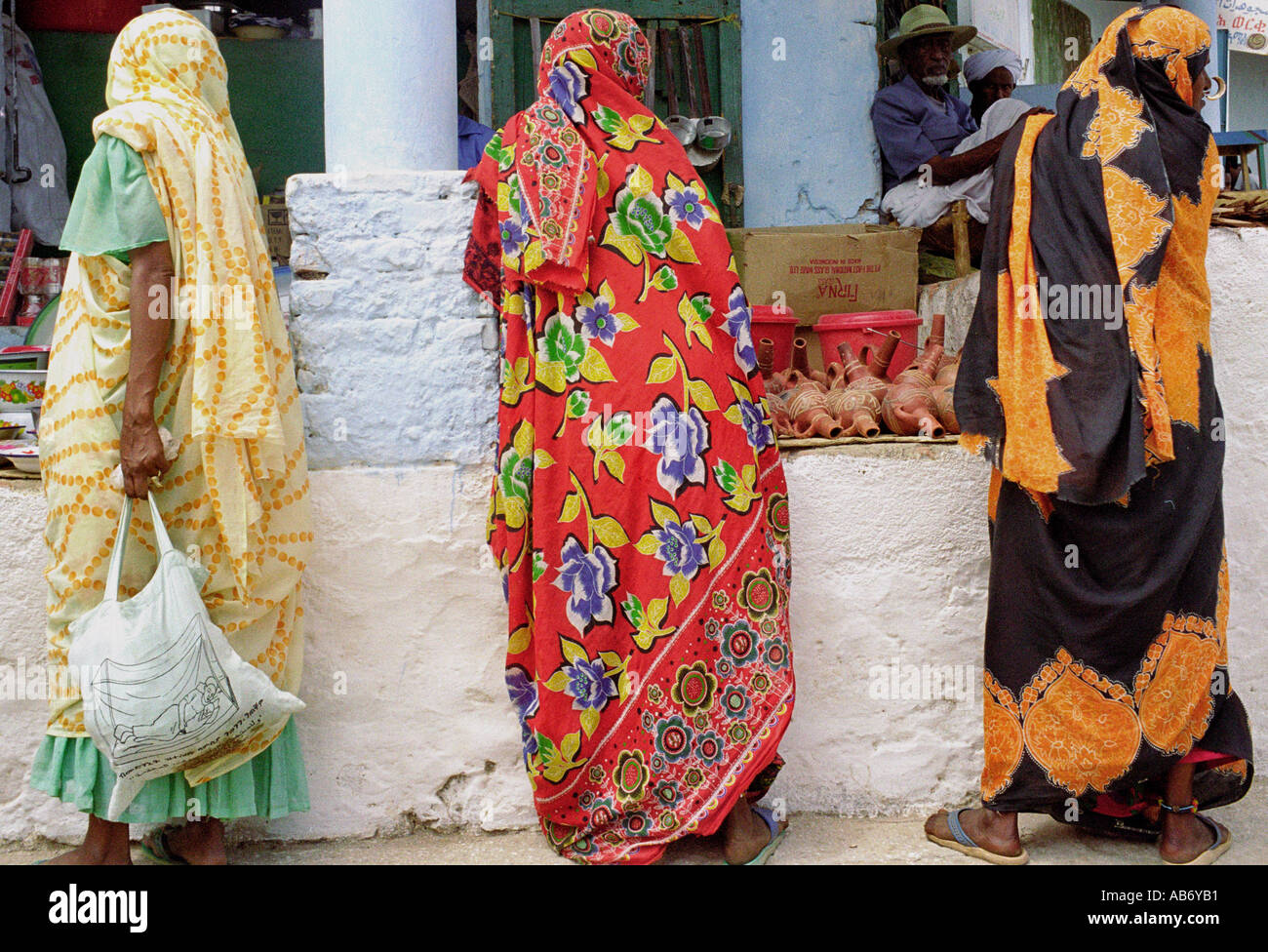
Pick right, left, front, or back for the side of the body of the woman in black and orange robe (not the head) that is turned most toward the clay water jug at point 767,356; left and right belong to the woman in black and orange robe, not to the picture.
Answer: left

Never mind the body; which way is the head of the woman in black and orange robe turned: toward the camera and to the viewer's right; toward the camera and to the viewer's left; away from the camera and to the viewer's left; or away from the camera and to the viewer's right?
away from the camera and to the viewer's right

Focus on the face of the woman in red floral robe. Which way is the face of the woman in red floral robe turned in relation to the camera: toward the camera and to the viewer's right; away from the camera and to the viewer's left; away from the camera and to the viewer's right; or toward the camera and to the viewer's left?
away from the camera and to the viewer's left

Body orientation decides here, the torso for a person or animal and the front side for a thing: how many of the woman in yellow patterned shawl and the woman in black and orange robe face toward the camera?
0
